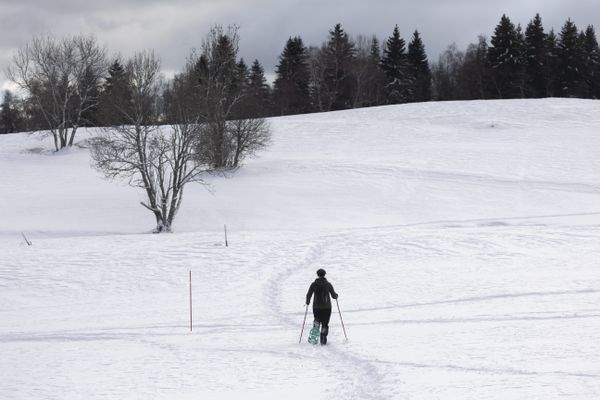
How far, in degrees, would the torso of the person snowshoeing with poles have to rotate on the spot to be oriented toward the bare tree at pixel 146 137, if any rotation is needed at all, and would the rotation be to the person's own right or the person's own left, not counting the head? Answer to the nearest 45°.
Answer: approximately 45° to the person's own left

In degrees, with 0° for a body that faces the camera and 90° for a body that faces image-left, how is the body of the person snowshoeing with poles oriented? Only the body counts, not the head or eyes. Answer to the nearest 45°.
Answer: approximately 180°
